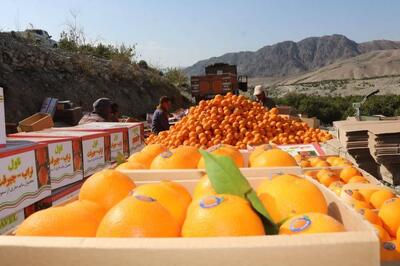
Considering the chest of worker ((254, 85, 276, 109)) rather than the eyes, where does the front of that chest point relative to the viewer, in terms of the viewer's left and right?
facing to the left of the viewer

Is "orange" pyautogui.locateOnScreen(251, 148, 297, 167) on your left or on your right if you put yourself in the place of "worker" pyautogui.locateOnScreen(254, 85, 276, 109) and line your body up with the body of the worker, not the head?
on your left

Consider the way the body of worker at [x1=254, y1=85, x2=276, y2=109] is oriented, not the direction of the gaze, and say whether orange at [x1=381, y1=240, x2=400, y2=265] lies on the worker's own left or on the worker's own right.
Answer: on the worker's own left

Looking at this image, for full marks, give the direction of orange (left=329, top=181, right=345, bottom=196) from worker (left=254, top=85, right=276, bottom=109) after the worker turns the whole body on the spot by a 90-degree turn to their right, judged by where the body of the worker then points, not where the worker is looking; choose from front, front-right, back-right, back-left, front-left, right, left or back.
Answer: back

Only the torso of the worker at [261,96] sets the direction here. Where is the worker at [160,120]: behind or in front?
in front
